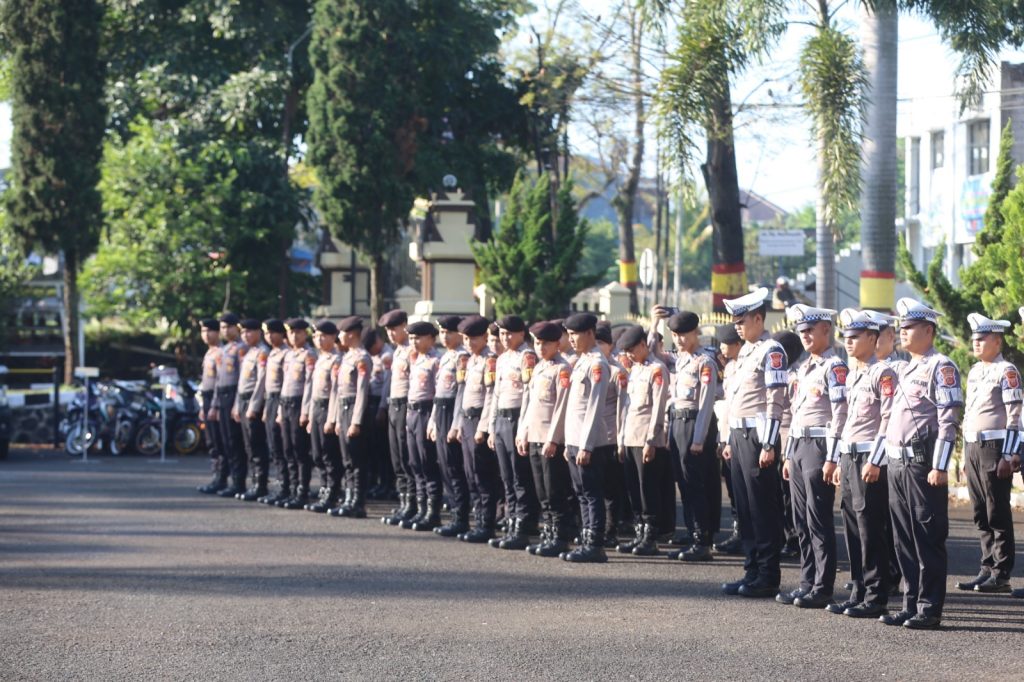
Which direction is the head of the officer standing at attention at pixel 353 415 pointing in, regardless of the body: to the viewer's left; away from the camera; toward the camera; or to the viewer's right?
to the viewer's left

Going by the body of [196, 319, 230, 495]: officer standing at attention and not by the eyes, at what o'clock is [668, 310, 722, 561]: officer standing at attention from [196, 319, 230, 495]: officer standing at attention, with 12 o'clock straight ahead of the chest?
[668, 310, 722, 561]: officer standing at attention is roughly at 8 o'clock from [196, 319, 230, 495]: officer standing at attention.

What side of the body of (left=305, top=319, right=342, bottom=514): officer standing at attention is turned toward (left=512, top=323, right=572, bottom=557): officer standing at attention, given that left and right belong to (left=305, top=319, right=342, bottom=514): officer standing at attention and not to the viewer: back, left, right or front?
left

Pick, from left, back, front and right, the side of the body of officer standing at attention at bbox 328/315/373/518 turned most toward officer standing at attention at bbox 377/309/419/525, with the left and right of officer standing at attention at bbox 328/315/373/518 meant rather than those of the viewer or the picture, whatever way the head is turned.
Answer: left

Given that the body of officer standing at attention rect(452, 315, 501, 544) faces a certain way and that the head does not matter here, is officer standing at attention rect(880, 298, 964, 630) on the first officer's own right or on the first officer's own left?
on the first officer's own left

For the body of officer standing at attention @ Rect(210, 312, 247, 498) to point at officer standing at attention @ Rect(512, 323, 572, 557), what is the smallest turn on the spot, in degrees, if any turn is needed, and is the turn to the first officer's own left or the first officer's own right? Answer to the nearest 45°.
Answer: approximately 90° to the first officer's own left

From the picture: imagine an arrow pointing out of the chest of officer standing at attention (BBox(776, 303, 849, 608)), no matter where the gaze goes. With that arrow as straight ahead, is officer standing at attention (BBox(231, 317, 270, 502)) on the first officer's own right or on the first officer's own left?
on the first officer's own right

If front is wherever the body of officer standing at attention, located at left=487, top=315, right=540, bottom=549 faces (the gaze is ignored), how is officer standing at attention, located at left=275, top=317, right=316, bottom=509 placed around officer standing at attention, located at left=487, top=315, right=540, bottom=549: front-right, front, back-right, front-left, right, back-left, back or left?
right
